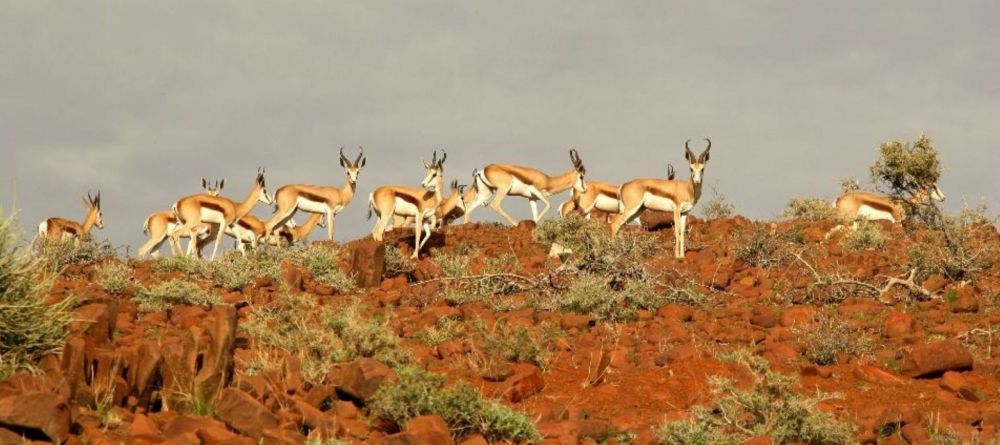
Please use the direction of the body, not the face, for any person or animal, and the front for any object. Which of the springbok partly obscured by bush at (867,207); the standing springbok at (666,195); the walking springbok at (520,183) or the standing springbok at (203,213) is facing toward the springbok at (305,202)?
the standing springbok at (203,213)

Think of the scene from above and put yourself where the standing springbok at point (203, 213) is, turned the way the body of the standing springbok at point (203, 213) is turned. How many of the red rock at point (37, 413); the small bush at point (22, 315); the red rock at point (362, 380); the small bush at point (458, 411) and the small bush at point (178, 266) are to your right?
5

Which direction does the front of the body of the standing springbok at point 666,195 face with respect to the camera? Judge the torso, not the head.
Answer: to the viewer's right

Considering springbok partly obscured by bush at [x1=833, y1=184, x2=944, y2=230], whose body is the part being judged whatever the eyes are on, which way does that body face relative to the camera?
to the viewer's right

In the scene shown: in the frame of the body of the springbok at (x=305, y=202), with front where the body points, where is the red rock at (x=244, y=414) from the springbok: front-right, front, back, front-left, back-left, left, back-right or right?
right

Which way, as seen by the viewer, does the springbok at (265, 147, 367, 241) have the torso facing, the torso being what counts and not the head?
to the viewer's right

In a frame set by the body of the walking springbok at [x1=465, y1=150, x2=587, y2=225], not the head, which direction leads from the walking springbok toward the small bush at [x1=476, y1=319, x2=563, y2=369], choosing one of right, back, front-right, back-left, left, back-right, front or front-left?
right

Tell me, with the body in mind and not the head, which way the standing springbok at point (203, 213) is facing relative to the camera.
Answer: to the viewer's right

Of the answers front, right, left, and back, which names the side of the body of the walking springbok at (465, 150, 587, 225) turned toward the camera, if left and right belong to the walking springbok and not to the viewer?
right

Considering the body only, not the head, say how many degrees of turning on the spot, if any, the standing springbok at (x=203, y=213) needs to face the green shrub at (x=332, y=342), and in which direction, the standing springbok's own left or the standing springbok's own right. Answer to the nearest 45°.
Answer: approximately 90° to the standing springbok's own right

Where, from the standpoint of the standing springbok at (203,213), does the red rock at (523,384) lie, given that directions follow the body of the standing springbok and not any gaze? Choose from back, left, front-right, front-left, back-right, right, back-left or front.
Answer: right

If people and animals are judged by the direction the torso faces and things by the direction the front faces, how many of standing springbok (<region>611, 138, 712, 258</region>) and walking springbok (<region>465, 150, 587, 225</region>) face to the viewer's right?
2
